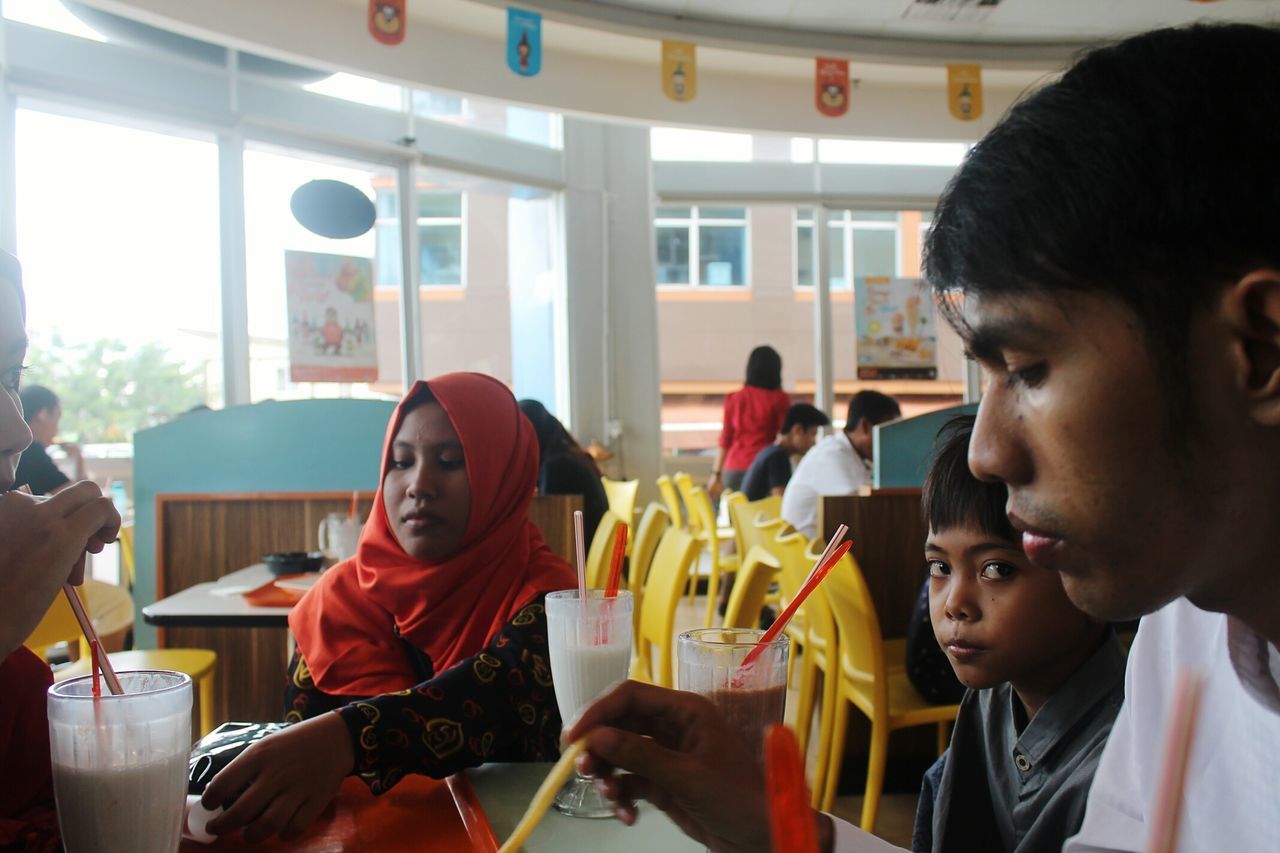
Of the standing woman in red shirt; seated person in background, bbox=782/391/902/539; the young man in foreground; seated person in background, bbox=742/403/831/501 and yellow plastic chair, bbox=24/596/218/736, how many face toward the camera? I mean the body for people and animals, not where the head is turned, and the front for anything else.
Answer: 0

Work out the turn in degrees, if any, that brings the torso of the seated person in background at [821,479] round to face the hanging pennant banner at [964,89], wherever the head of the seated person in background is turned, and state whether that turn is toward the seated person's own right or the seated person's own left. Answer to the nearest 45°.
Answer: approximately 90° to the seated person's own left

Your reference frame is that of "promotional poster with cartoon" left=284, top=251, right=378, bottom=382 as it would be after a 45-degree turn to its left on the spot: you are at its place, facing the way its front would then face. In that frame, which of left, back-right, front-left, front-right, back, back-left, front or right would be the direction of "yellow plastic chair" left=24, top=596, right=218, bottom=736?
front-right

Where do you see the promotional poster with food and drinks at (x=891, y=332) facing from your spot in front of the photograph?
facing the viewer

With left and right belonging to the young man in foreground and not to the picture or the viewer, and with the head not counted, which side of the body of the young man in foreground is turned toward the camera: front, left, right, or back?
left

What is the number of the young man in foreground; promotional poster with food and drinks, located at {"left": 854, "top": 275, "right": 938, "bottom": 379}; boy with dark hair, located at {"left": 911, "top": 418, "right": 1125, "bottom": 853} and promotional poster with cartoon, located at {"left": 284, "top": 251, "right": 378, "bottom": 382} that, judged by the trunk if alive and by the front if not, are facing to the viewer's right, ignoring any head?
0

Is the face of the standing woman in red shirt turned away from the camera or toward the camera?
away from the camera

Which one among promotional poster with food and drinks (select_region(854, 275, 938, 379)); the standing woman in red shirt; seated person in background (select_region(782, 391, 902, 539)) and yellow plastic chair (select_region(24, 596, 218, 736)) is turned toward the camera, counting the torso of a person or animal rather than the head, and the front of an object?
the promotional poster with food and drinks

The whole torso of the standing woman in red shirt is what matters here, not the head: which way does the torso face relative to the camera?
away from the camera

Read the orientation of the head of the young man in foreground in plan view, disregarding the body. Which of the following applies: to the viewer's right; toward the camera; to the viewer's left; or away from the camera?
to the viewer's left

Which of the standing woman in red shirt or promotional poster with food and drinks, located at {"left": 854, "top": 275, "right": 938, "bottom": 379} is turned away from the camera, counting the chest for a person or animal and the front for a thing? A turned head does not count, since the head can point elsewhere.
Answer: the standing woman in red shirt

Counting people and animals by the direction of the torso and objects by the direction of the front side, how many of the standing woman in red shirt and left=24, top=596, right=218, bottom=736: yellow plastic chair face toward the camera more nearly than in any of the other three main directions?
0

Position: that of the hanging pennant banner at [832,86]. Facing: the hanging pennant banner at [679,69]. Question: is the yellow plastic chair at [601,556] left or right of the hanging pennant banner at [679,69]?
left
